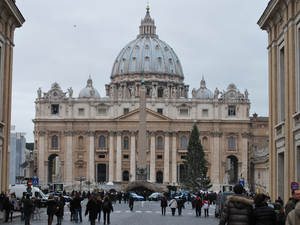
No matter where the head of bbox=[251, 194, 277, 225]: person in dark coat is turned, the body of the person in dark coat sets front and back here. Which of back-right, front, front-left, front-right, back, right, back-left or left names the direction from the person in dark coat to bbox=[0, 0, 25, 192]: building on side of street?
front-left

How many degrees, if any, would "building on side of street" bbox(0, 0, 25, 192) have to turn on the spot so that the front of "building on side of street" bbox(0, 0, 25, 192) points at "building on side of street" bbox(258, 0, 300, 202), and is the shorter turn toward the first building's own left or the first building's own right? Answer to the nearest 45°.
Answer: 0° — it already faces it

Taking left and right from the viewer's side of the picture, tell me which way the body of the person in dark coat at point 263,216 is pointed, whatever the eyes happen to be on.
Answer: facing away from the viewer

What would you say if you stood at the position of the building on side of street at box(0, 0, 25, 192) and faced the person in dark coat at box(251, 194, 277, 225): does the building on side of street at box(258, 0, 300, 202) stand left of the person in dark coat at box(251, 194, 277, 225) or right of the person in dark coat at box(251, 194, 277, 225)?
left

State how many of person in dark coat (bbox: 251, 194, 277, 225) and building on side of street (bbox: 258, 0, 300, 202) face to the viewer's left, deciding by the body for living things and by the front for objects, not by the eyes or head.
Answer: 1

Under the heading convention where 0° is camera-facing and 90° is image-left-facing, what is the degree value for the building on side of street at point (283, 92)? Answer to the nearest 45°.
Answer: approximately 90°

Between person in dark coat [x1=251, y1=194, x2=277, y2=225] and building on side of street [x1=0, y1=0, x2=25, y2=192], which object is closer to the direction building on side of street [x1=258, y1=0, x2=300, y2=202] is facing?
the building on side of street

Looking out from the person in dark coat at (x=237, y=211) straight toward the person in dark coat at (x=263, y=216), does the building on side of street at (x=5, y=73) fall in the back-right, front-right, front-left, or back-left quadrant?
back-left

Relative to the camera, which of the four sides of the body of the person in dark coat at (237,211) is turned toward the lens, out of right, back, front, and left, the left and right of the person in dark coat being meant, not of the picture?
back

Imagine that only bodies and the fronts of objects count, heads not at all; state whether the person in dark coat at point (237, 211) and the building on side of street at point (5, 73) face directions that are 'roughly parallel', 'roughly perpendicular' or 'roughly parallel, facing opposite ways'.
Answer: roughly perpendicular

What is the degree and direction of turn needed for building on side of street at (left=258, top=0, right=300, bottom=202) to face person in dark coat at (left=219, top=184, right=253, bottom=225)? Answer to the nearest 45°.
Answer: approximately 90° to its left

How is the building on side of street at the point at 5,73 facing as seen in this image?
to the viewer's right
